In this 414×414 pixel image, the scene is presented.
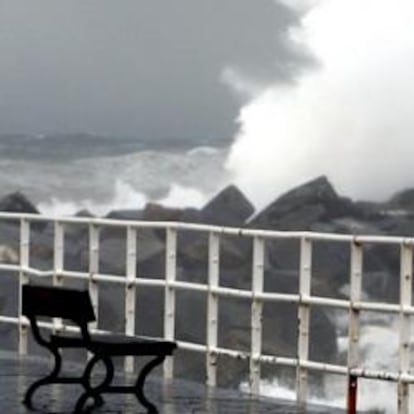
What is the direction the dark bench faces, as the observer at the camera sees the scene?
facing away from the viewer and to the right of the viewer
